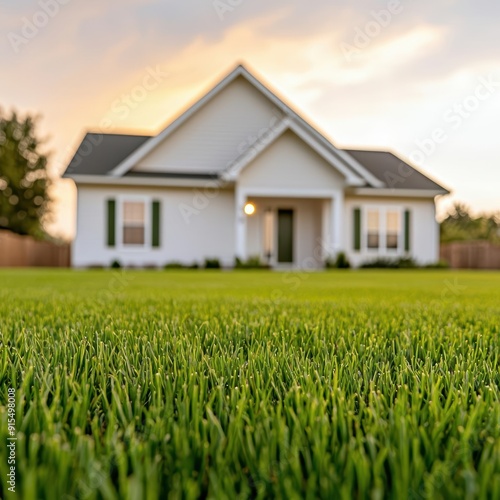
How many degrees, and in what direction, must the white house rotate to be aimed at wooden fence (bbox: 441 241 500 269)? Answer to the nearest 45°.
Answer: approximately 135° to its left

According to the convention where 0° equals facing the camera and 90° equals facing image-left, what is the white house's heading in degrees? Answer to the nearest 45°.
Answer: approximately 0°

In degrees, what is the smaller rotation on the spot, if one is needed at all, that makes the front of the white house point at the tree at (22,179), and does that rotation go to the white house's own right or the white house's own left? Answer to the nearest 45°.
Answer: approximately 135° to the white house's own right

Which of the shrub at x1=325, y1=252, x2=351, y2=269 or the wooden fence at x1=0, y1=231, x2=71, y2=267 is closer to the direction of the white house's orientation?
the shrub

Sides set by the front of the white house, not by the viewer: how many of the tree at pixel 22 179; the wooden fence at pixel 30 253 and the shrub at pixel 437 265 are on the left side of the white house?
1

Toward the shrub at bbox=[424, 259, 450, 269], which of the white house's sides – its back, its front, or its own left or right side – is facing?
left

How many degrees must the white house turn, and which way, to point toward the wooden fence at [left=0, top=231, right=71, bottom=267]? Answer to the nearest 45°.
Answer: approximately 135° to its right
